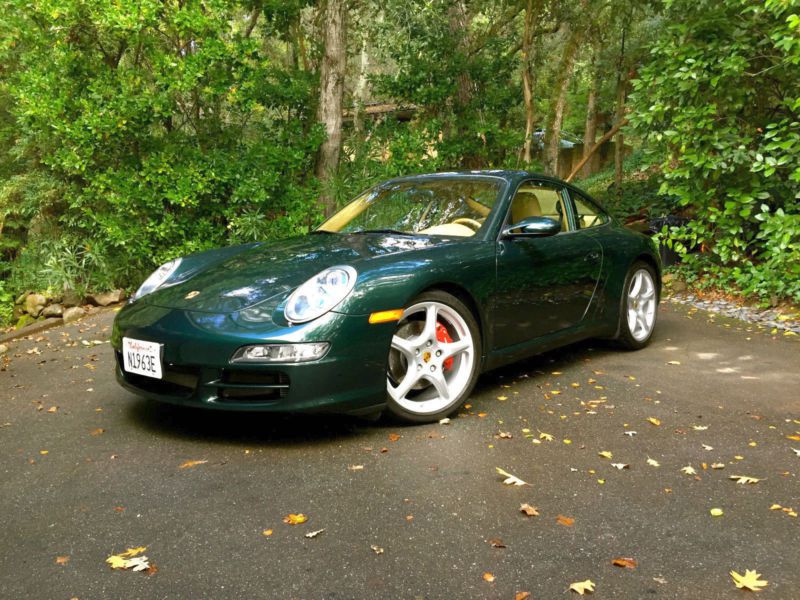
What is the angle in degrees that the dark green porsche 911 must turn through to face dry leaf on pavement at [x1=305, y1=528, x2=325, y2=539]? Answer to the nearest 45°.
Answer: approximately 45° to its left

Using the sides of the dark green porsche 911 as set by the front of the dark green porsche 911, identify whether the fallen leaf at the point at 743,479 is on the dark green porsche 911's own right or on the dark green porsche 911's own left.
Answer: on the dark green porsche 911's own left

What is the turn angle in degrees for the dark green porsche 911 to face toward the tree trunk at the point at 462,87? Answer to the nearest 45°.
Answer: approximately 135° to its right

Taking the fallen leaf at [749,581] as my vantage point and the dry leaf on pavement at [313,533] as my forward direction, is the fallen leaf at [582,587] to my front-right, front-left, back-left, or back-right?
front-left

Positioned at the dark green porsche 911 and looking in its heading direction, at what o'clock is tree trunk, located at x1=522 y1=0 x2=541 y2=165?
The tree trunk is roughly at 5 o'clock from the dark green porsche 911.

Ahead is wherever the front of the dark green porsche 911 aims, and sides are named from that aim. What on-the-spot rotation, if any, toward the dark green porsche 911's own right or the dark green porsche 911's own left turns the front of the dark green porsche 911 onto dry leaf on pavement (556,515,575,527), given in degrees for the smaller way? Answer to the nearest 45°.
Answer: approximately 90° to the dark green porsche 911's own left

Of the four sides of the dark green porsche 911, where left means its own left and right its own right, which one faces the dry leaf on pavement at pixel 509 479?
left

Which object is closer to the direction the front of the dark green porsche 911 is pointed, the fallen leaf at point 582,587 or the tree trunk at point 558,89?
the fallen leaf

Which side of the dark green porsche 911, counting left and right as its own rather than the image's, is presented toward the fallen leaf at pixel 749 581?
left

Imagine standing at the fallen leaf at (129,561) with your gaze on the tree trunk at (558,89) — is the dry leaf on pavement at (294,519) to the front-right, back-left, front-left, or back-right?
front-right

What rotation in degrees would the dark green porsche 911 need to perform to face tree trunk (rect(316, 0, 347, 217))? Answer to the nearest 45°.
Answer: approximately 135° to its right

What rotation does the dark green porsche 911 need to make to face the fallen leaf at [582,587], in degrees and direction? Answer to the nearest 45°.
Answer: approximately 45° to its left

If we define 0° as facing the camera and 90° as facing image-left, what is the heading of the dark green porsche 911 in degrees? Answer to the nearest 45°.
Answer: approximately 45°

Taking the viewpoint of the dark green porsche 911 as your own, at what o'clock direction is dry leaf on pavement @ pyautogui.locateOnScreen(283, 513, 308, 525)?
The dry leaf on pavement is roughly at 11 o'clock from the dark green porsche 911.

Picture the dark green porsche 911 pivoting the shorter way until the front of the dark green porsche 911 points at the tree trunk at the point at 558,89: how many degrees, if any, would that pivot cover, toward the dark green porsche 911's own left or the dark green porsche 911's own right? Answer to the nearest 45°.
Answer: approximately 135° to the dark green porsche 911's own right

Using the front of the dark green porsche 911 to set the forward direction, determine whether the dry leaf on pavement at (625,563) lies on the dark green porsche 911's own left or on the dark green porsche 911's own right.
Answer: on the dark green porsche 911's own left

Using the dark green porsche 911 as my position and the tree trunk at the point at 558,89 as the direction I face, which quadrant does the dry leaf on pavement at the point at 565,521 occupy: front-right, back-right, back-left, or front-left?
back-right
